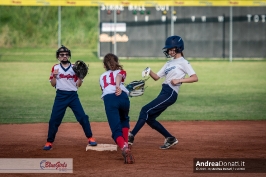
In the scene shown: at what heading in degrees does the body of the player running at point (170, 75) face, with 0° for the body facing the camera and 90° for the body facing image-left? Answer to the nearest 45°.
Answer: approximately 45°

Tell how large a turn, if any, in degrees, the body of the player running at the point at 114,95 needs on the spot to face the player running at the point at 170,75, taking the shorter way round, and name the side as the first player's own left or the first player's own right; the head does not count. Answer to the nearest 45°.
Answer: approximately 45° to the first player's own right

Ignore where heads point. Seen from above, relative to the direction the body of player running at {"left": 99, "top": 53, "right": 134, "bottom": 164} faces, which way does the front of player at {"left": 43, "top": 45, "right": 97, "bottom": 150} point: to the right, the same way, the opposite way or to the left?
the opposite way

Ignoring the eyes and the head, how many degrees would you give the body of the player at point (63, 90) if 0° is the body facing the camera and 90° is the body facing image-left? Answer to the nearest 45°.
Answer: approximately 0°

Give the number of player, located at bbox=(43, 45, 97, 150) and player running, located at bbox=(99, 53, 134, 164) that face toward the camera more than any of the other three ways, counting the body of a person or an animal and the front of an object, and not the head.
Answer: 1

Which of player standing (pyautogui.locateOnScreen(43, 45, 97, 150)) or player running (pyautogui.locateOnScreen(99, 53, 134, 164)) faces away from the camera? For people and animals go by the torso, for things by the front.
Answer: player running (pyautogui.locateOnScreen(99, 53, 134, 164))

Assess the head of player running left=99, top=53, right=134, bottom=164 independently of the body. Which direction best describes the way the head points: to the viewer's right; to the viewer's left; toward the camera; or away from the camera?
away from the camera

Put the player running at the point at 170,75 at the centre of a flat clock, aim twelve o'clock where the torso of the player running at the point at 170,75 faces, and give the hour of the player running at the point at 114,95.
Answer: the player running at the point at 114,95 is roughly at 12 o'clock from the player running at the point at 170,75.

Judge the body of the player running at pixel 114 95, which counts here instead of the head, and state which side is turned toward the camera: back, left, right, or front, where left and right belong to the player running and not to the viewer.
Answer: back

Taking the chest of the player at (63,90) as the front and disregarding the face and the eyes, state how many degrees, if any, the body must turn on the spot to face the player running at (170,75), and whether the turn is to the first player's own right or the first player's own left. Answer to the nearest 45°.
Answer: approximately 90° to the first player's own left
